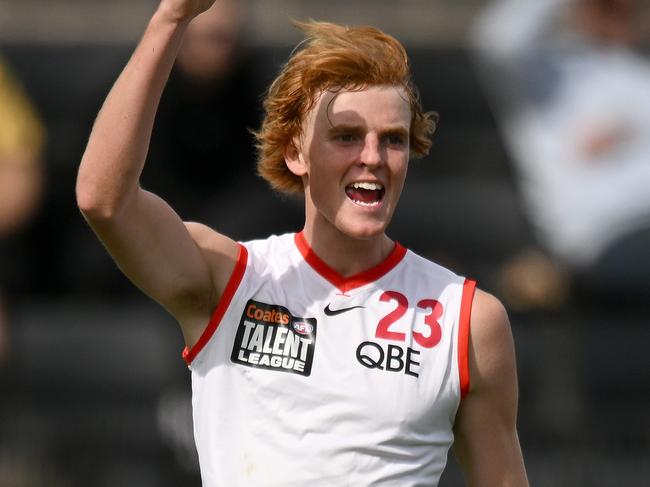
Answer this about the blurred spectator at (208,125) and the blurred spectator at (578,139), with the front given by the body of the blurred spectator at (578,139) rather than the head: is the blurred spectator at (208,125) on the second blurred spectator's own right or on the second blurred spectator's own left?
on the second blurred spectator's own right

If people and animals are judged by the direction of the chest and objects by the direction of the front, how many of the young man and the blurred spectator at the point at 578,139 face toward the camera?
2

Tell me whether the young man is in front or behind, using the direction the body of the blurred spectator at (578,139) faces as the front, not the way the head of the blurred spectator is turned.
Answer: in front

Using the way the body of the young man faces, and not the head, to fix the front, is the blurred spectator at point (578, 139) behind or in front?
behind

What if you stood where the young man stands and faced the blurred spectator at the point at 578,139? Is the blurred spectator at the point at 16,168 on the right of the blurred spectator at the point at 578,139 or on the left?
left

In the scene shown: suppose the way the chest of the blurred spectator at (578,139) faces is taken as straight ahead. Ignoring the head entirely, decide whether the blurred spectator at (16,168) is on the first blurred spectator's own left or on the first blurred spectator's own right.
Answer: on the first blurred spectator's own right

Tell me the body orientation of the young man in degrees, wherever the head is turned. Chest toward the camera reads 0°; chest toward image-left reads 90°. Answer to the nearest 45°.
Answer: approximately 0°

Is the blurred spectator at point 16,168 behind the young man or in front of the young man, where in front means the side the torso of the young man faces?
behind

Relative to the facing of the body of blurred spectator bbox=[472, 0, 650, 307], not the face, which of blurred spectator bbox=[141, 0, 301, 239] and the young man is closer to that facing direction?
the young man
